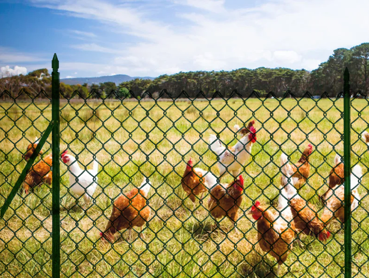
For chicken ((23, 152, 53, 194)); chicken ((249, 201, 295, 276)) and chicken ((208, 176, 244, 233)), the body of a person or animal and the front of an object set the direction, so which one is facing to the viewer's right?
chicken ((208, 176, 244, 233))

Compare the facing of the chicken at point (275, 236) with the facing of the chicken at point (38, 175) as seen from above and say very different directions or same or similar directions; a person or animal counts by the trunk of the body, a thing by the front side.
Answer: same or similar directions

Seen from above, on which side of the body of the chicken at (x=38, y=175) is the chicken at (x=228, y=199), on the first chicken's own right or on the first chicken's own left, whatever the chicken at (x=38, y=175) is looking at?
on the first chicken's own left

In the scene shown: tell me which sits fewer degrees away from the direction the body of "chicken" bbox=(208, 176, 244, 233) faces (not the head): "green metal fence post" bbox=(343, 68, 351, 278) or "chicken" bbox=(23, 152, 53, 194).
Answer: the green metal fence post

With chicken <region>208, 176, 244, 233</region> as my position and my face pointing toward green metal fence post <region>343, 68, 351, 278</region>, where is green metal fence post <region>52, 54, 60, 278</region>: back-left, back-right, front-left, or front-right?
front-right

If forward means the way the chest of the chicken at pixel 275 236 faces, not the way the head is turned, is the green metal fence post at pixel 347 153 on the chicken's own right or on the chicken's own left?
on the chicken's own left

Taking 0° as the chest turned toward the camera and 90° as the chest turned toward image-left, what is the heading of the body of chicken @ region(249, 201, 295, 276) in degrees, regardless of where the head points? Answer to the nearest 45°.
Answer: approximately 45°

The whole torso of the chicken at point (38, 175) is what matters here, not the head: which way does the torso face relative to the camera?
to the viewer's left

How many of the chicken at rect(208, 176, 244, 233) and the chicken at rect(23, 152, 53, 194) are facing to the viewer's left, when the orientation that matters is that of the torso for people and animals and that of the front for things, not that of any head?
1

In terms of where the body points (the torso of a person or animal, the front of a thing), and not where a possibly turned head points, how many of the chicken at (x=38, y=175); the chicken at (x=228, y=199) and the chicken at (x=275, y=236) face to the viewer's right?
1

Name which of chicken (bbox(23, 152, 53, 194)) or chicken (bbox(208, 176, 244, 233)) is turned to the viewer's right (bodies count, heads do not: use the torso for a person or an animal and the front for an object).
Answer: chicken (bbox(208, 176, 244, 233))

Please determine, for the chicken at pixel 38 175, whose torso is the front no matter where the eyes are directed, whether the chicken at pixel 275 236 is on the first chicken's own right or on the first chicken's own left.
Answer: on the first chicken's own left

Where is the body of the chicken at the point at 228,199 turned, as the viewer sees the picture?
to the viewer's right

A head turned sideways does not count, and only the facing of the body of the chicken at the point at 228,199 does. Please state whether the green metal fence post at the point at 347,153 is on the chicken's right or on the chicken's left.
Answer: on the chicken's right
